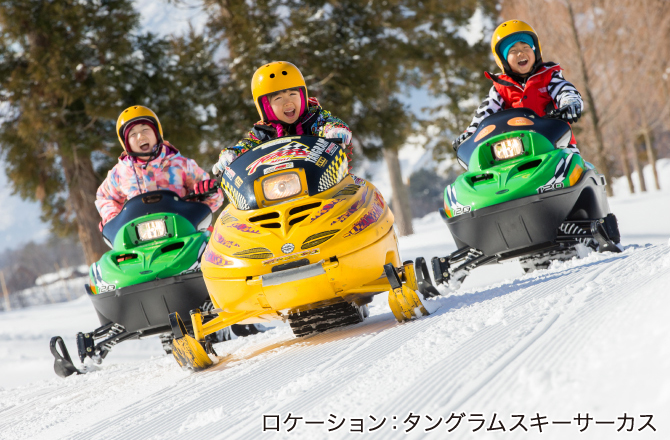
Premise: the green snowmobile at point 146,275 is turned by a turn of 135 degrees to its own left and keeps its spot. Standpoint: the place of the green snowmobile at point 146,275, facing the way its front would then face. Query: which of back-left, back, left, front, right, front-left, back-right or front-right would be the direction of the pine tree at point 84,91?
front-left

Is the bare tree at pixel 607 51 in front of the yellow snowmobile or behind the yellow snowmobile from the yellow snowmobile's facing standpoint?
behind

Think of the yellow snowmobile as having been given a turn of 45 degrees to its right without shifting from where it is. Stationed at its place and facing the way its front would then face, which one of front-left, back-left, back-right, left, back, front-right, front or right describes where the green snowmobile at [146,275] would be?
right

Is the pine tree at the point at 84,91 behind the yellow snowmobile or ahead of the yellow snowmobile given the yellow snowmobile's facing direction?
behind

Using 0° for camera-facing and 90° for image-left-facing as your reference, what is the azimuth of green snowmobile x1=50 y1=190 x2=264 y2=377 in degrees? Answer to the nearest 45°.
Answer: approximately 0°

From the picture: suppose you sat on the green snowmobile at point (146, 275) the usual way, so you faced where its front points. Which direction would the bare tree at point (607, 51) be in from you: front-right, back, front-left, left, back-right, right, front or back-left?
back-left

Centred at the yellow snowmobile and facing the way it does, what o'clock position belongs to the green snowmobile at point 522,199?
The green snowmobile is roughly at 8 o'clock from the yellow snowmobile.

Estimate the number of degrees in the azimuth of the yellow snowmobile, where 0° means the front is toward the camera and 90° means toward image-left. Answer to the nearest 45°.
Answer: approximately 0°
